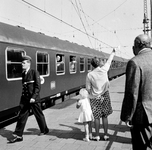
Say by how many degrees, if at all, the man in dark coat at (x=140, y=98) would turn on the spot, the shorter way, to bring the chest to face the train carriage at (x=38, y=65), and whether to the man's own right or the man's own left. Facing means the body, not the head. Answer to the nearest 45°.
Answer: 0° — they already face it

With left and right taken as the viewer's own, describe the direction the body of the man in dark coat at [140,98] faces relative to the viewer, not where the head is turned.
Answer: facing away from the viewer and to the left of the viewer
